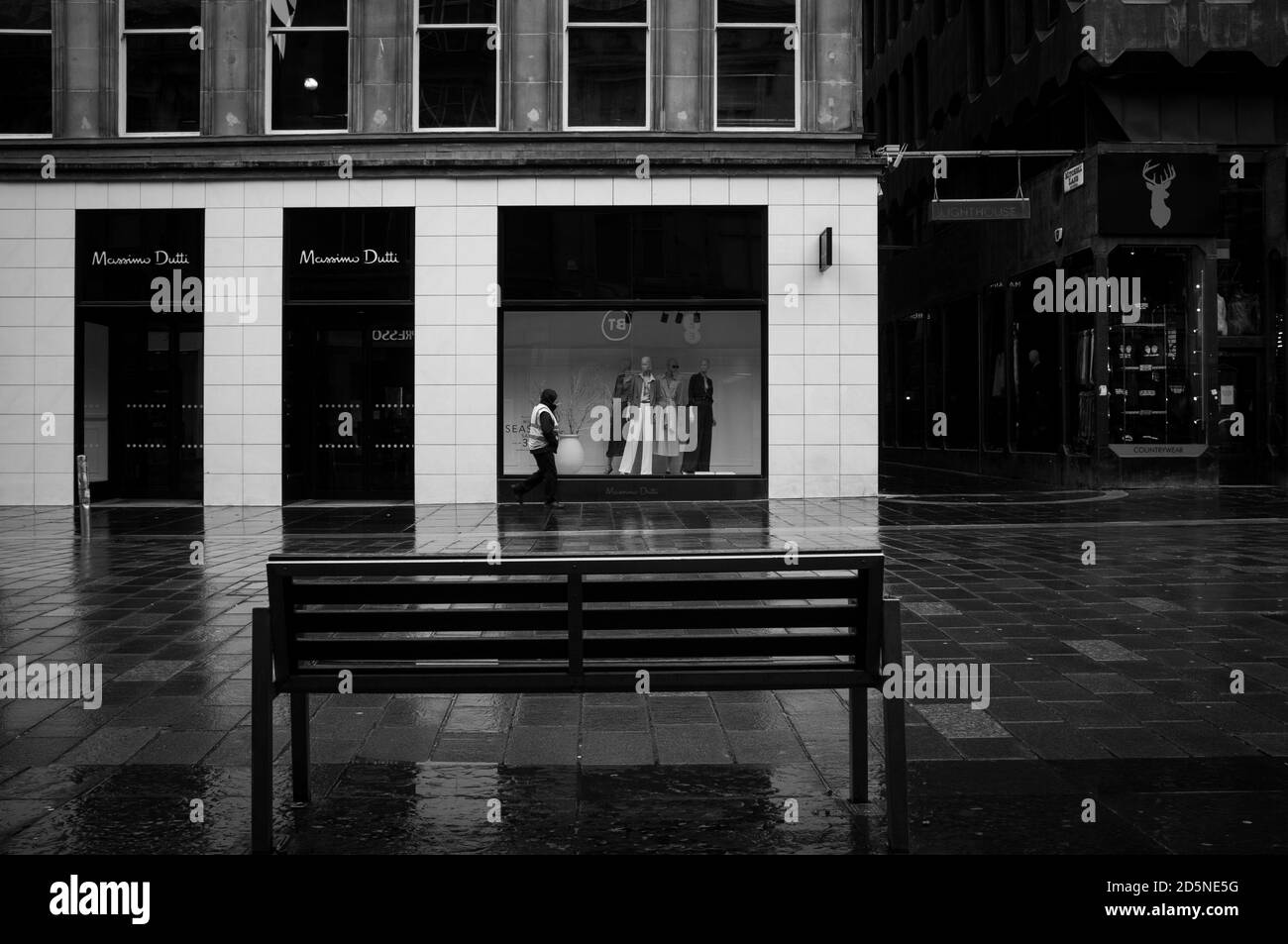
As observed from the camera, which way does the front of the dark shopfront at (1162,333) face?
facing the viewer and to the left of the viewer

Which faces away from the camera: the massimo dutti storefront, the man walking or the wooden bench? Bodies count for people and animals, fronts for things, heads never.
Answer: the wooden bench

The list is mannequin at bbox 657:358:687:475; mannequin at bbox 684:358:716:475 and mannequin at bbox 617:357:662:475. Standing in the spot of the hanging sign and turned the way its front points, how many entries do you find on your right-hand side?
3

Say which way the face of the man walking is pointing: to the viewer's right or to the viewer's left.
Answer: to the viewer's right

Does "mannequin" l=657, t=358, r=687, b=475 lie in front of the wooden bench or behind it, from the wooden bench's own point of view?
in front

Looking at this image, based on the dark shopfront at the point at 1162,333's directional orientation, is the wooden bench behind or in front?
in front

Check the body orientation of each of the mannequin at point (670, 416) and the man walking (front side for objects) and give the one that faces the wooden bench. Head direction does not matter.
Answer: the mannequin

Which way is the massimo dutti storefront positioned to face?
toward the camera

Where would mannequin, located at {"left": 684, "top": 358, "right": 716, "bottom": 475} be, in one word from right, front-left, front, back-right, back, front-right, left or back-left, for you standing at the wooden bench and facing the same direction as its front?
front

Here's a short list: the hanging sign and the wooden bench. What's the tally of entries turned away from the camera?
1

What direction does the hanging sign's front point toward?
toward the camera

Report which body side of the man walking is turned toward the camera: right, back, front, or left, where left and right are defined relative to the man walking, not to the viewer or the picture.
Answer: right

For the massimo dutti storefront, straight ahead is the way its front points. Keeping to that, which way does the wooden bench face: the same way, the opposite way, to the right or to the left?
the opposite way

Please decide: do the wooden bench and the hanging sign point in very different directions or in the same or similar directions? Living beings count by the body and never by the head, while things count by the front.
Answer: very different directions
